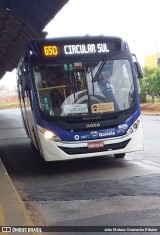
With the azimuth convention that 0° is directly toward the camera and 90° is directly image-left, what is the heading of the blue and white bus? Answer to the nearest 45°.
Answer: approximately 0°
